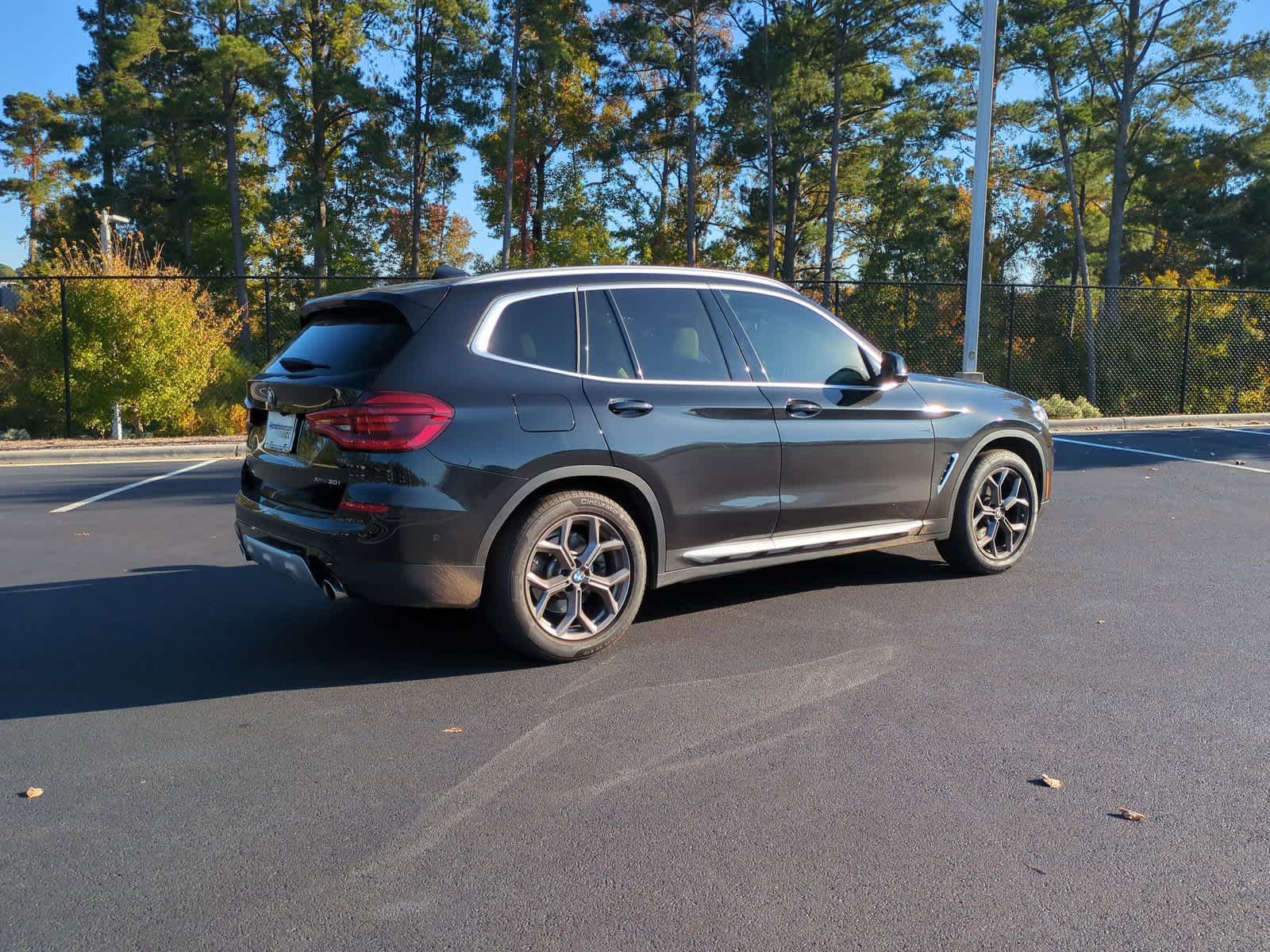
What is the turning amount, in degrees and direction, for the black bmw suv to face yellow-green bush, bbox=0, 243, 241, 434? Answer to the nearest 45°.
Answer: approximately 90° to its left

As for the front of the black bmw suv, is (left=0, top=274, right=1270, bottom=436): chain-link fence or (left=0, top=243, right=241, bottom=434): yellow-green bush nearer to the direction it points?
the chain-link fence

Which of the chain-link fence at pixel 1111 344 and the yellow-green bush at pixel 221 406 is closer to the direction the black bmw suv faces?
the chain-link fence

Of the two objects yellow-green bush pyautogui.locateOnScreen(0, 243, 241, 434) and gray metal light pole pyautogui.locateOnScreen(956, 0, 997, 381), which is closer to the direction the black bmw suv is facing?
the gray metal light pole

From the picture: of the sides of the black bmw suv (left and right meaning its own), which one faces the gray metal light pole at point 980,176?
front

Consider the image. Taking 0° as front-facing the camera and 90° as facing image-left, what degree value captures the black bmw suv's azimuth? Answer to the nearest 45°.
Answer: approximately 225°

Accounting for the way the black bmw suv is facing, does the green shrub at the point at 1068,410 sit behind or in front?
in front

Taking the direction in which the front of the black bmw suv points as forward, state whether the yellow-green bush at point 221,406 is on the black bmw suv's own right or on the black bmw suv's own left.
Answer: on the black bmw suv's own left

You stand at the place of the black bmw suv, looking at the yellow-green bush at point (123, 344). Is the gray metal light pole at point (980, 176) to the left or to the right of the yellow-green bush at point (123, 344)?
right
